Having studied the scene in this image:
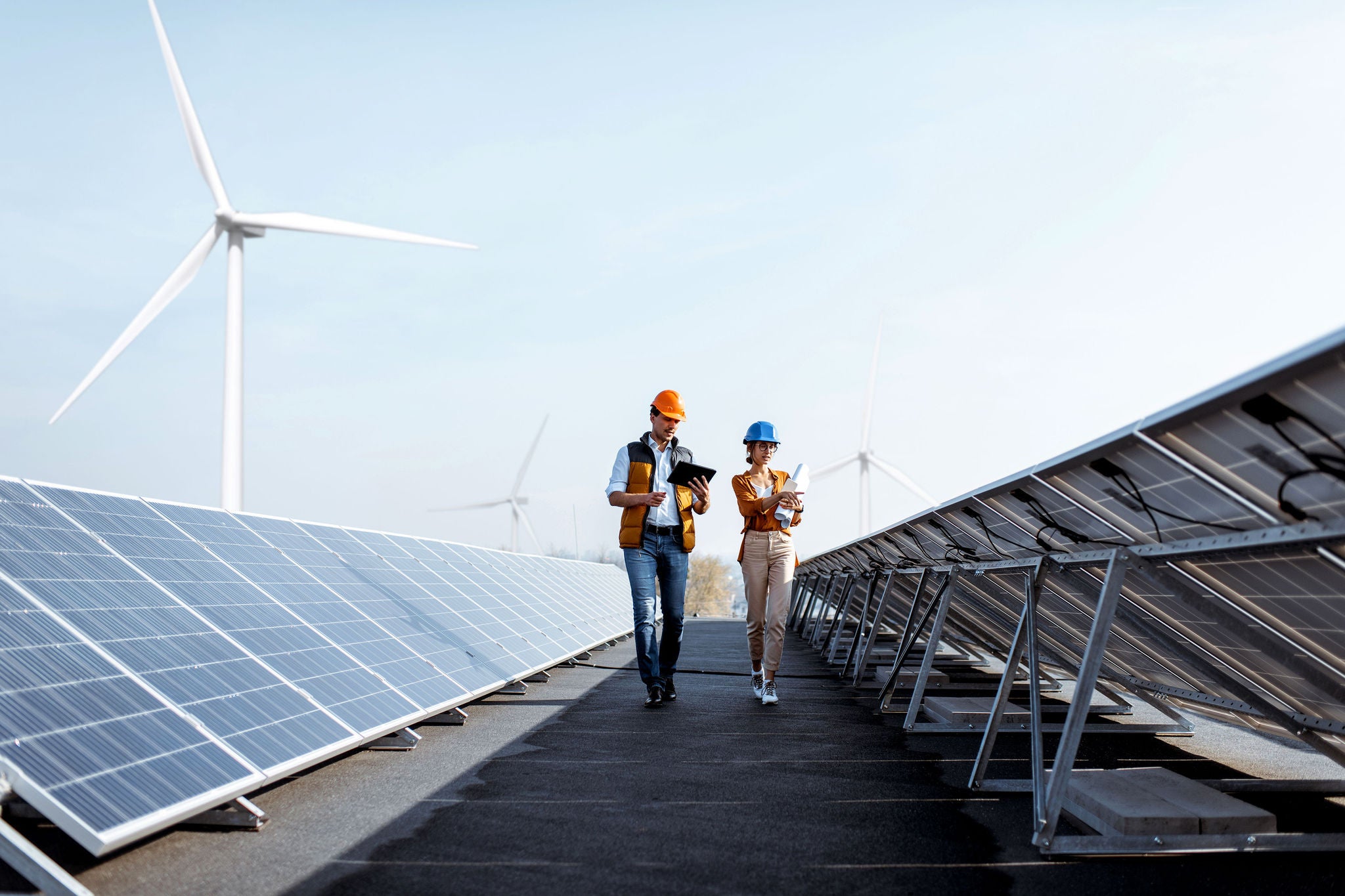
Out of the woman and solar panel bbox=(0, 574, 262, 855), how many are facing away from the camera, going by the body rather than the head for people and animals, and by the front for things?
0

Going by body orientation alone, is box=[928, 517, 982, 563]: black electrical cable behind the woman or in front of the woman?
in front

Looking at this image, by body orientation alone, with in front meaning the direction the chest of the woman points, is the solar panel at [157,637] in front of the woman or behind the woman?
in front

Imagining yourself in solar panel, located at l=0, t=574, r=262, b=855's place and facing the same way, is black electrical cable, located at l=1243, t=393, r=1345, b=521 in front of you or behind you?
in front

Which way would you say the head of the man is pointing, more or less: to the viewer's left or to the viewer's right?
to the viewer's right

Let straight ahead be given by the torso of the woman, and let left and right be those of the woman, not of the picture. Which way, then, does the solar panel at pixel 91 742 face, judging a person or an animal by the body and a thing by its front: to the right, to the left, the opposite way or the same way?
to the left

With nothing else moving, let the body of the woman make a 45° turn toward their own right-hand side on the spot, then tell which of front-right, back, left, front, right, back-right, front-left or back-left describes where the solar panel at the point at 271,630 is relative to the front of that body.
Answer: front

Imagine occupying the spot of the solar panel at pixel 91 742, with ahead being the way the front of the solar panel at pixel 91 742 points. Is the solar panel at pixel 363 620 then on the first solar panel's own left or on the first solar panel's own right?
on the first solar panel's own left

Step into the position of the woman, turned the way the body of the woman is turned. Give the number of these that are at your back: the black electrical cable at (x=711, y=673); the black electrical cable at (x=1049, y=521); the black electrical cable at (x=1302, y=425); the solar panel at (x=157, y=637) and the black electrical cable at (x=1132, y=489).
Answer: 1

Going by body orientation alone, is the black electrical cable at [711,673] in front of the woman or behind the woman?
behind

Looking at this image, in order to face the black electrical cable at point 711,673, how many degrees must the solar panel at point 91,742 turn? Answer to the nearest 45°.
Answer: approximately 90° to its left

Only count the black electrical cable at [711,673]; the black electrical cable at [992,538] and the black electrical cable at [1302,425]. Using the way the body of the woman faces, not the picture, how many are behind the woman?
1

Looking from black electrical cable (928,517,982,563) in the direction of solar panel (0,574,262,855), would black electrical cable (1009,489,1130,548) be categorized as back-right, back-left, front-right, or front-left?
front-left

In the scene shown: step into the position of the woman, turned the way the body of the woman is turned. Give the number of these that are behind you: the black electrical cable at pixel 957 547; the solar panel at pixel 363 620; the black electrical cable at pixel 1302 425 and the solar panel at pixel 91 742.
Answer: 0

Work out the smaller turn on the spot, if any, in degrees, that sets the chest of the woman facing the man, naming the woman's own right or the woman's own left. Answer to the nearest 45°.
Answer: approximately 45° to the woman's own right

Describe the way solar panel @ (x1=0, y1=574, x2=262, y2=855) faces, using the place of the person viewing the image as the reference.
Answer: facing the viewer and to the right of the viewer

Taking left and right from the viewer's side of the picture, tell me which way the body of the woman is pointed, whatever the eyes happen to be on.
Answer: facing the viewer
